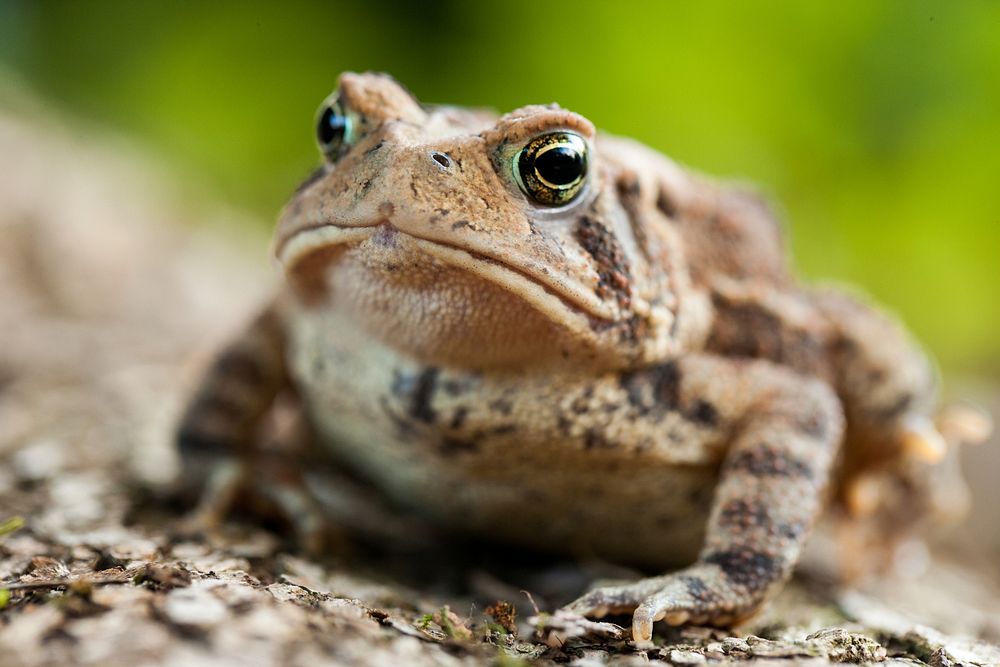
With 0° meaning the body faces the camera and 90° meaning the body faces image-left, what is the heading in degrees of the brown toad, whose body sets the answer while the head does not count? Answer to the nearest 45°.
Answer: approximately 45°
